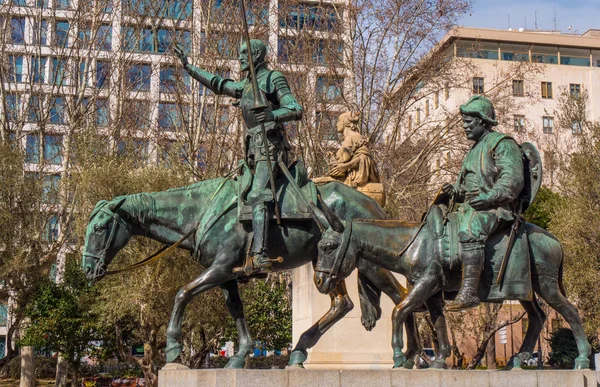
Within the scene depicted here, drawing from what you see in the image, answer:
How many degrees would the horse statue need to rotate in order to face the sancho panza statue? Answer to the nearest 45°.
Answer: approximately 135° to its left

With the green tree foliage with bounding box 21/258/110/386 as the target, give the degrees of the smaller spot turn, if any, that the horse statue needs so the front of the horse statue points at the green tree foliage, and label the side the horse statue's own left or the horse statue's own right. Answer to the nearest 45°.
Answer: approximately 90° to the horse statue's own right

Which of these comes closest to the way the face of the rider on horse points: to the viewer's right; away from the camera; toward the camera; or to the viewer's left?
to the viewer's left

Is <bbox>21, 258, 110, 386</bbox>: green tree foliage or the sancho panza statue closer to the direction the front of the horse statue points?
the green tree foliage

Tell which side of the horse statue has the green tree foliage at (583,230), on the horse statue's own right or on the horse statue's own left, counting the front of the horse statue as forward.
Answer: on the horse statue's own right

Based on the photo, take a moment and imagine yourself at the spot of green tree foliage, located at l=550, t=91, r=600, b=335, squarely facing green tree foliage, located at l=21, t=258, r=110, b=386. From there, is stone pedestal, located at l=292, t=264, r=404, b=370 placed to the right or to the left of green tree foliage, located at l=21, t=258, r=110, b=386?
left

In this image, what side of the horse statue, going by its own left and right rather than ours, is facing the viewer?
left
